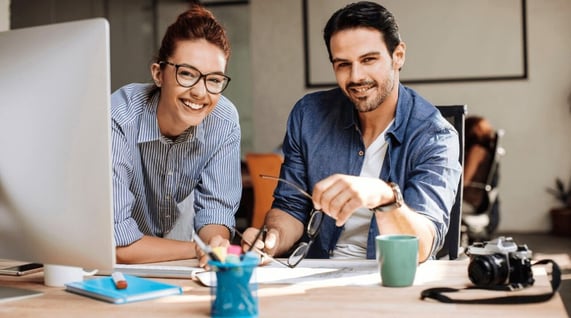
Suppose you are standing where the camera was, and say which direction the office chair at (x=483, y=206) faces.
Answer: facing to the left of the viewer

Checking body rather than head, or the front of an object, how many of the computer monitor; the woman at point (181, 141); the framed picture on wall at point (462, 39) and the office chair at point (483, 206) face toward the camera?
2

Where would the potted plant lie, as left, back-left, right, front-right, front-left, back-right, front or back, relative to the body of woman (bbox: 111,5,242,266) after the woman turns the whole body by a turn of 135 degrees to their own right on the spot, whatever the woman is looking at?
right

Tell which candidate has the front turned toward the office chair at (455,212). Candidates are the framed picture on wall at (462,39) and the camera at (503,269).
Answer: the framed picture on wall

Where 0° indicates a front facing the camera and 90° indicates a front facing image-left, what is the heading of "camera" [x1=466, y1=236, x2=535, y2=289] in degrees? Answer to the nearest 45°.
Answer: approximately 45°

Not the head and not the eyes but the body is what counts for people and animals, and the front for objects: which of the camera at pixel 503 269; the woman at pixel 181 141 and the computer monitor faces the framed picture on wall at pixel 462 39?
the computer monitor

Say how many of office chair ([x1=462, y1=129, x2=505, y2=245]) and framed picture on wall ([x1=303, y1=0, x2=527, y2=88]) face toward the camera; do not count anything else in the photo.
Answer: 1

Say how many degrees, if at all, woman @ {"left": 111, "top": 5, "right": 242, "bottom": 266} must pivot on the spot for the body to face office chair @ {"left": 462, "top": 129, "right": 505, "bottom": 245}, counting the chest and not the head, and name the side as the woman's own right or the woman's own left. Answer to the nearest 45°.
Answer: approximately 135° to the woman's own left

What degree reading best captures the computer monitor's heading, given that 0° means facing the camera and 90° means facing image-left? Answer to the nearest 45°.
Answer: approximately 225°
